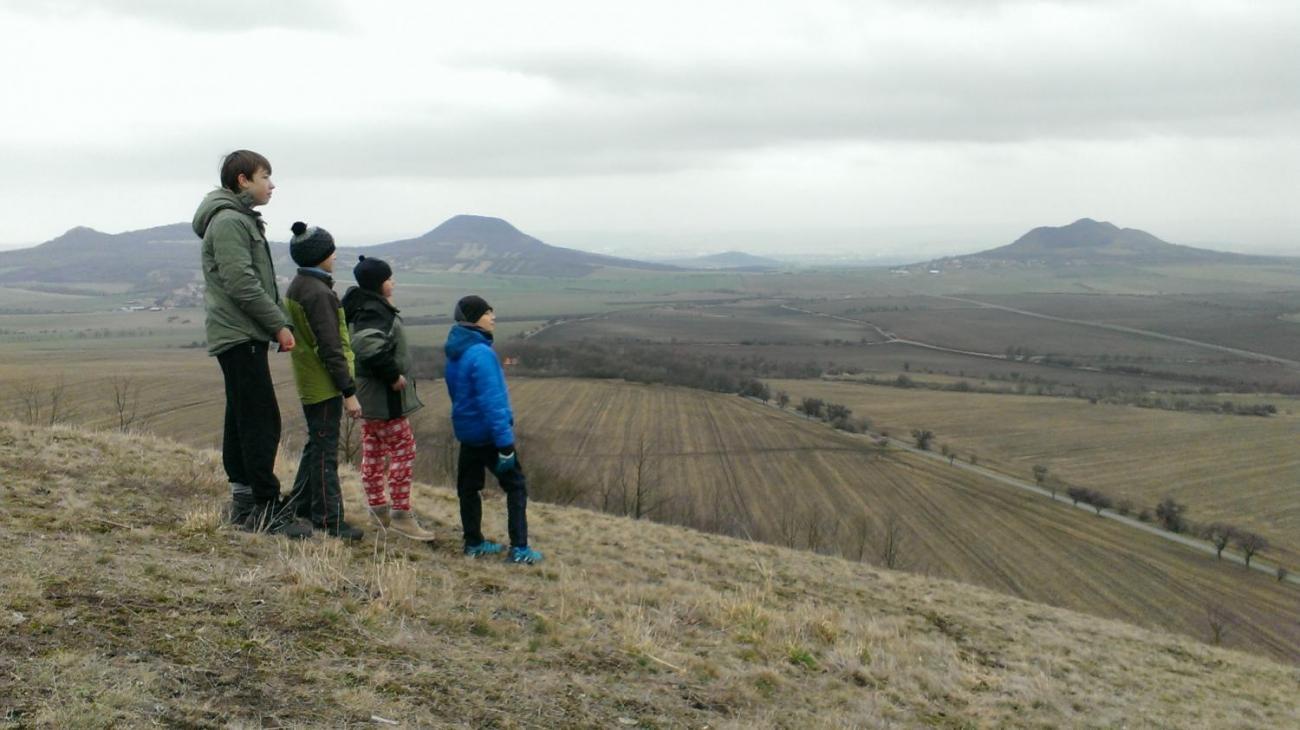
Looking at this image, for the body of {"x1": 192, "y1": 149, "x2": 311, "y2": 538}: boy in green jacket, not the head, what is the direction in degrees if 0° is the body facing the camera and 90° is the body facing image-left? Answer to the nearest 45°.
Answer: approximately 270°

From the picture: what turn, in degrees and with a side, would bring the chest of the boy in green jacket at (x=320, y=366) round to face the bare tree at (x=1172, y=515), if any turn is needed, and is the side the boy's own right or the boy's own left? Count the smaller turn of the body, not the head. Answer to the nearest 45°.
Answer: approximately 45° to the boy's own left

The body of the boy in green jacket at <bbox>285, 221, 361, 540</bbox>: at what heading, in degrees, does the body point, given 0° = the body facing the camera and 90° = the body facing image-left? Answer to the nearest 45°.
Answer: approximately 270°

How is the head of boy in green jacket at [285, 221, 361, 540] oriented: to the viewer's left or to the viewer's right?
to the viewer's right

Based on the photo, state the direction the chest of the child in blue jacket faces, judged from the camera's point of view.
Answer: to the viewer's right

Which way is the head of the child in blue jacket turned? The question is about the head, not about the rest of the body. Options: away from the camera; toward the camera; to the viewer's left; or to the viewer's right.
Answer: to the viewer's right

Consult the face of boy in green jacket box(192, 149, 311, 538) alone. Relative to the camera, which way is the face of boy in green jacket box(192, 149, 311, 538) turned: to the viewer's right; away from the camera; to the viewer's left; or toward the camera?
to the viewer's right

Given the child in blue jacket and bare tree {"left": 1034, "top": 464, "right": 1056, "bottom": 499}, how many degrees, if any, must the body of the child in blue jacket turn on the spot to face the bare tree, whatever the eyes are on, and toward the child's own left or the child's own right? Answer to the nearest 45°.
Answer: approximately 45° to the child's own left

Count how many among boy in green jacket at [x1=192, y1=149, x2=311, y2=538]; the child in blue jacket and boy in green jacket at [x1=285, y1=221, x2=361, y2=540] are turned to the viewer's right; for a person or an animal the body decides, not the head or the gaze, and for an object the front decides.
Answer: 3

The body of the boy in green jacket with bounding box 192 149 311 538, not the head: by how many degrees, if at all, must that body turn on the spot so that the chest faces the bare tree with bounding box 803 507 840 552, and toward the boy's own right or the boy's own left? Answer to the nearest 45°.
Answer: approximately 45° to the boy's own left
